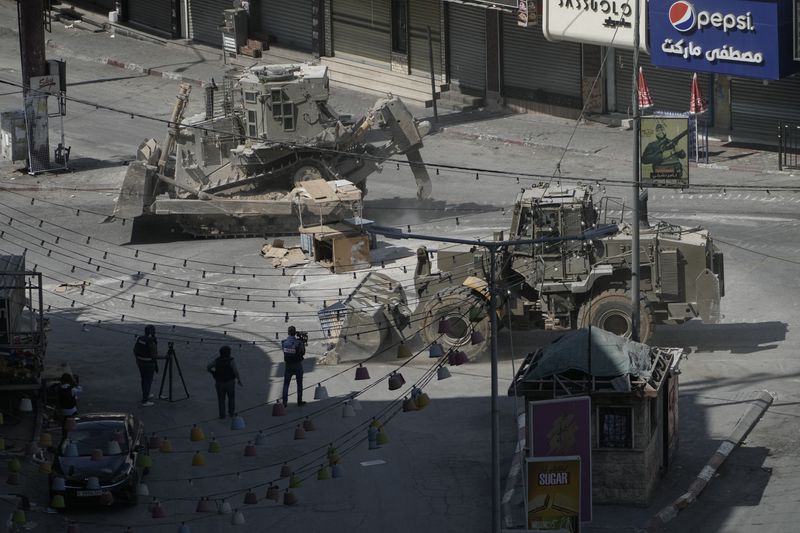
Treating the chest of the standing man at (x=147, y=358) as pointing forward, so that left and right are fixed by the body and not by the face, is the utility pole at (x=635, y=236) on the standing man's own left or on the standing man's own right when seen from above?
on the standing man's own right

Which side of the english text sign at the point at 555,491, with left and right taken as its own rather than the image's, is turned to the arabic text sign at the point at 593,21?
back

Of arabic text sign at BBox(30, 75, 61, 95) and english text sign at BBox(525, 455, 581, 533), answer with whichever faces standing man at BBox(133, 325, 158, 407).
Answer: arabic text sign at BBox(30, 75, 61, 95)

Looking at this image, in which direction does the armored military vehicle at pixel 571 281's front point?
to the viewer's left

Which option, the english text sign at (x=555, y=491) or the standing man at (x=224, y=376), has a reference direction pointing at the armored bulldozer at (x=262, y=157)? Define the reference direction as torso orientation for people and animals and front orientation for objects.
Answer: the standing man

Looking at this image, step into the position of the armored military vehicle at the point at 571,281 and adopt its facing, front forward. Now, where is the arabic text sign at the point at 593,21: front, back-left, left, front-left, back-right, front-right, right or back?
right

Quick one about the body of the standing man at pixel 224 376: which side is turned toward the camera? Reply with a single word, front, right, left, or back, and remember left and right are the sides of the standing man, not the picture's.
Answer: back

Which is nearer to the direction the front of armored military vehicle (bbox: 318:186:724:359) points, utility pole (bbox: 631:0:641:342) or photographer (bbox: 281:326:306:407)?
the photographer

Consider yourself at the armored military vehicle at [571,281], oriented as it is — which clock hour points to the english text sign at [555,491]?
The english text sign is roughly at 9 o'clock from the armored military vehicle.
